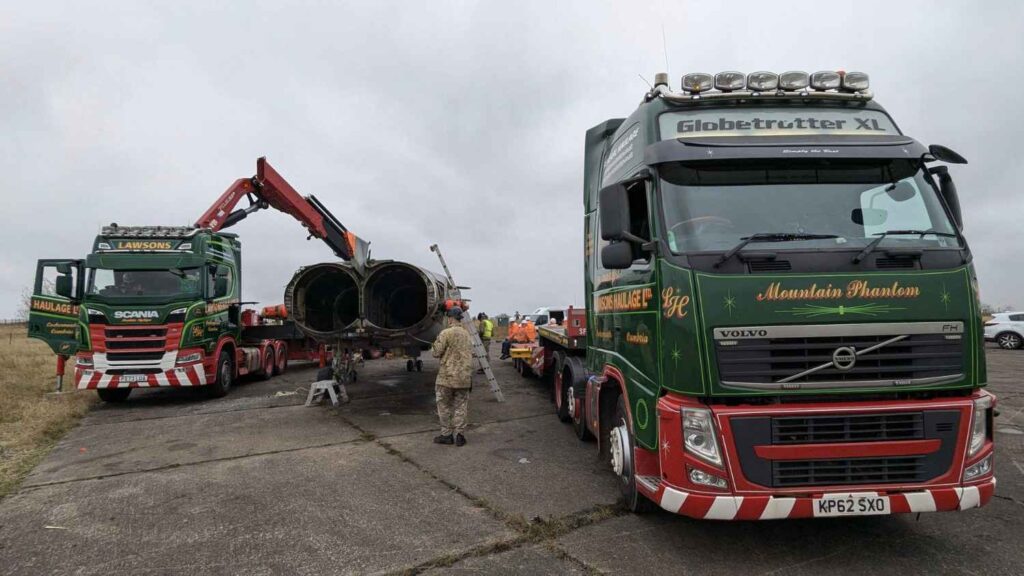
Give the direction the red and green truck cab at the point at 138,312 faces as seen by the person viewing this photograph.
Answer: facing the viewer and to the left of the viewer

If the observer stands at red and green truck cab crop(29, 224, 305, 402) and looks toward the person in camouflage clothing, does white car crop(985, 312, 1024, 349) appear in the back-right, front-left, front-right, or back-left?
front-left

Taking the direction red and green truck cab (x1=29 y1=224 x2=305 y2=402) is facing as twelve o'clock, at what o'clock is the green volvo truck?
The green volvo truck is roughly at 10 o'clock from the red and green truck cab.

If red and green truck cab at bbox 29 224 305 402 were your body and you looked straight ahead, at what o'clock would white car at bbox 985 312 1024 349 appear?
The white car is roughly at 8 o'clock from the red and green truck cab.

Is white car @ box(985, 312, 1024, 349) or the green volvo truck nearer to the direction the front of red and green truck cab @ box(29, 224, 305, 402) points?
the green volvo truck

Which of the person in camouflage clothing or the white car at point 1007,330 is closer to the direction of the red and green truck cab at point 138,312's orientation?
the person in camouflage clothing

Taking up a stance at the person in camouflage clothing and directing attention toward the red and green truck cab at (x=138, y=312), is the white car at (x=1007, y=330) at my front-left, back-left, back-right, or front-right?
back-right
